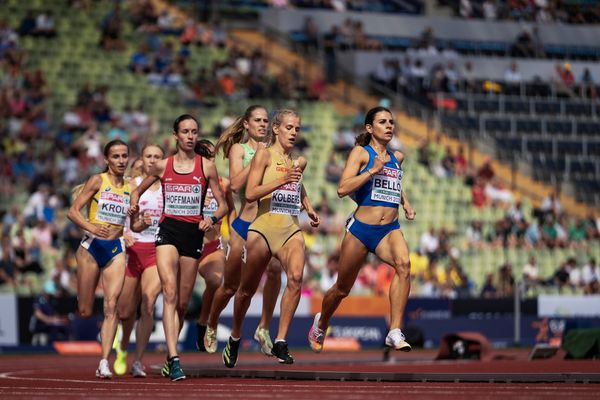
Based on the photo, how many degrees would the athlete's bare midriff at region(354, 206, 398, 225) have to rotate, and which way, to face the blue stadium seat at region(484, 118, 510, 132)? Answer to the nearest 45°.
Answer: approximately 135° to its left

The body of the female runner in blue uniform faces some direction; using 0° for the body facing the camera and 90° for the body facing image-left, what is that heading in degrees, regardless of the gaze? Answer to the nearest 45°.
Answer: approximately 315°

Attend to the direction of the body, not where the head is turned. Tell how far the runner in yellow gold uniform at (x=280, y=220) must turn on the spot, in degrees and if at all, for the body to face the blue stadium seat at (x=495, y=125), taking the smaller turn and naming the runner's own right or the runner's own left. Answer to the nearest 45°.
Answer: approximately 135° to the runner's own left

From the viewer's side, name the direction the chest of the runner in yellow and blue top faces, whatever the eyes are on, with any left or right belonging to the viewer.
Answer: facing the viewer and to the right of the viewer

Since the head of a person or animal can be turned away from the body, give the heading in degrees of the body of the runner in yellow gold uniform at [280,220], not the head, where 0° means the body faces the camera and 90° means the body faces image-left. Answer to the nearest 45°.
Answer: approximately 315°

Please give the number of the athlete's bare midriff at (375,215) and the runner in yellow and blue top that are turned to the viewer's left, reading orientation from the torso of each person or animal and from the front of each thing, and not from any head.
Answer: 0

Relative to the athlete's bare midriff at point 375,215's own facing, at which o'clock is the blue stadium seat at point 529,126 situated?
The blue stadium seat is roughly at 8 o'clock from the athlete's bare midriff.

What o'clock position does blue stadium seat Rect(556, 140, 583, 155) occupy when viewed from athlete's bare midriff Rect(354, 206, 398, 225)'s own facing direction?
The blue stadium seat is roughly at 8 o'clock from the athlete's bare midriff.

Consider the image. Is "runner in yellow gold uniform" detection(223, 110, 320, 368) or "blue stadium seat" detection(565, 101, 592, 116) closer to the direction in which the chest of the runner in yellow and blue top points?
the runner in yellow gold uniform
